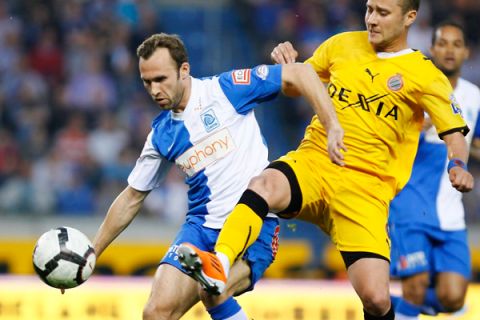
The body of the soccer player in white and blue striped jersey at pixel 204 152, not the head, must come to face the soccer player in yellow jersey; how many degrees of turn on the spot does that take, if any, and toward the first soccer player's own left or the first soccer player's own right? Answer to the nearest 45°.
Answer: approximately 135° to the first soccer player's own left

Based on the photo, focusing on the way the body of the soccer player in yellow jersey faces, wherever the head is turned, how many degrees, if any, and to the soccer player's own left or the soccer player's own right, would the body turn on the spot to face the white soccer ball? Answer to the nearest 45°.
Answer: approximately 45° to the soccer player's own right

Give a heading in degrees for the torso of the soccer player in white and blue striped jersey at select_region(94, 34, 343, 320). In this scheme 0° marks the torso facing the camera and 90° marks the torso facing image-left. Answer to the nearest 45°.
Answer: approximately 45°

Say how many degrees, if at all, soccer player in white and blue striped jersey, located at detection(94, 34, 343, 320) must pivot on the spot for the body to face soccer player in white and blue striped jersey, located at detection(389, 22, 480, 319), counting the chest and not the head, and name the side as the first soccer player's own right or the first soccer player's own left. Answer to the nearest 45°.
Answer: approximately 180°

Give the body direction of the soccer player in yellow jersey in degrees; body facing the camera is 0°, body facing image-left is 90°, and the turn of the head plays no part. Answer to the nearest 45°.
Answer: approximately 45°

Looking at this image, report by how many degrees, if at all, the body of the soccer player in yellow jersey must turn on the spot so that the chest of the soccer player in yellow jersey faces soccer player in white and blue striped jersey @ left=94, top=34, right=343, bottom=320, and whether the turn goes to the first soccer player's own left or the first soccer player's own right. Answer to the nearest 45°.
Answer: approximately 45° to the first soccer player's own right
